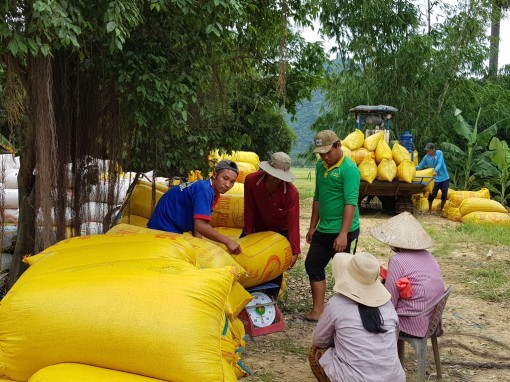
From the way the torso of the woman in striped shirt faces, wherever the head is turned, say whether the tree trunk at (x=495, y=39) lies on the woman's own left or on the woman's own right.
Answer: on the woman's own right

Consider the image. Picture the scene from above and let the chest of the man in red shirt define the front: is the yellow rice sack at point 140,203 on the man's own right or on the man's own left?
on the man's own right

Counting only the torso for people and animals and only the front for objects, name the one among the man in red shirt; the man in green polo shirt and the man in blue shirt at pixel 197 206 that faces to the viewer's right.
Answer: the man in blue shirt

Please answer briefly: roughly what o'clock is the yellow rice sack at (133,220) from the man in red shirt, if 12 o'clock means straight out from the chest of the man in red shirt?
The yellow rice sack is roughly at 4 o'clock from the man in red shirt.

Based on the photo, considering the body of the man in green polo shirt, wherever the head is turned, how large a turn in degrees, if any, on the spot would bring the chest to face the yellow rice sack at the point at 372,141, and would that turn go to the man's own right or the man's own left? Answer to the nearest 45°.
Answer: approximately 135° to the man's own right

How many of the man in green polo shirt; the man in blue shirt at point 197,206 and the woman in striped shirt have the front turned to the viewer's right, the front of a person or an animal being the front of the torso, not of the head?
1

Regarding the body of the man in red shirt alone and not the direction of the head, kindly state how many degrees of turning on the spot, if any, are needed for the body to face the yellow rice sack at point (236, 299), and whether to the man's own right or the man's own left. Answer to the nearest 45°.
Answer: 0° — they already face it

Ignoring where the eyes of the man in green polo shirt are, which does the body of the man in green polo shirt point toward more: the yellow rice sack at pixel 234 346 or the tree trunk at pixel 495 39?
the yellow rice sack

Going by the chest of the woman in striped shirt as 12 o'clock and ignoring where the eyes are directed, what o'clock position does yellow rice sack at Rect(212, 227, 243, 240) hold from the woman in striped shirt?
The yellow rice sack is roughly at 12 o'clock from the woman in striped shirt.

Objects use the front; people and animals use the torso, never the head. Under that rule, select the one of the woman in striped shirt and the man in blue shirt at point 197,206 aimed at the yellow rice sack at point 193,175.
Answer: the woman in striped shirt

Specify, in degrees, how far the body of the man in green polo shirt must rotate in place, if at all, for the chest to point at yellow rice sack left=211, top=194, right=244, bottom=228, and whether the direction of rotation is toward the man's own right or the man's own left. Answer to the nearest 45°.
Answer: approximately 90° to the man's own right

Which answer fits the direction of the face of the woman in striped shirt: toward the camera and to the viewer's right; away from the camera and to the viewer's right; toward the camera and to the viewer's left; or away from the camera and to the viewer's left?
away from the camera and to the viewer's left
